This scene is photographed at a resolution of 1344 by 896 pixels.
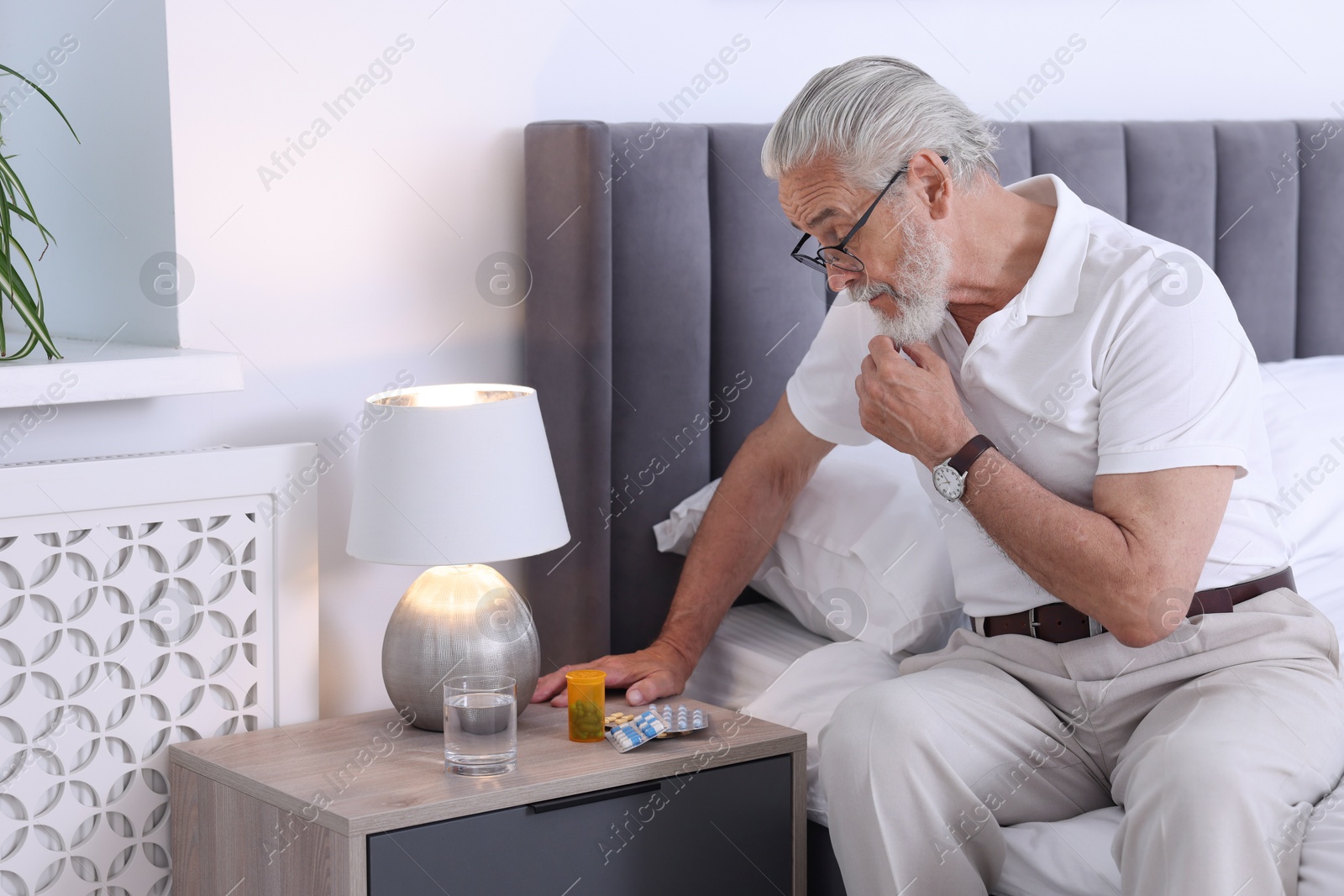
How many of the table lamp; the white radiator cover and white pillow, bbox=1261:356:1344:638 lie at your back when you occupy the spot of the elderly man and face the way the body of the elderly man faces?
1

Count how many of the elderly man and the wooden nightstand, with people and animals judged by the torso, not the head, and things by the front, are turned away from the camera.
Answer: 0

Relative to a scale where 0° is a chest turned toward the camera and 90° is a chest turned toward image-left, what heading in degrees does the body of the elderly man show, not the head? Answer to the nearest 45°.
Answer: approximately 45°

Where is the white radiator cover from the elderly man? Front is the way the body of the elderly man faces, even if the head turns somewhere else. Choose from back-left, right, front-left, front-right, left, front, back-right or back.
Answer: front-right

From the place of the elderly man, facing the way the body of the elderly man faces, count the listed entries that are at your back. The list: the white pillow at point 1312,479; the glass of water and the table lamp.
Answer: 1

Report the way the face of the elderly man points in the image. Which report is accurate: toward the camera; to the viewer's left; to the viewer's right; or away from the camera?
to the viewer's left

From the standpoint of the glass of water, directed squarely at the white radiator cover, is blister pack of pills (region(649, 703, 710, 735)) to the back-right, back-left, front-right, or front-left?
back-right

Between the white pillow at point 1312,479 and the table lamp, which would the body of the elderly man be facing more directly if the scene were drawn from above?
the table lamp

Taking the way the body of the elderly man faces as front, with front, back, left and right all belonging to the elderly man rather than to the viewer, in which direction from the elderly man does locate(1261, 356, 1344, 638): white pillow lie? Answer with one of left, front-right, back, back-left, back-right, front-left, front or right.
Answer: back

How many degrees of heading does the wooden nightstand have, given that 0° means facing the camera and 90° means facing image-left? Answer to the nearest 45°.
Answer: approximately 315°
